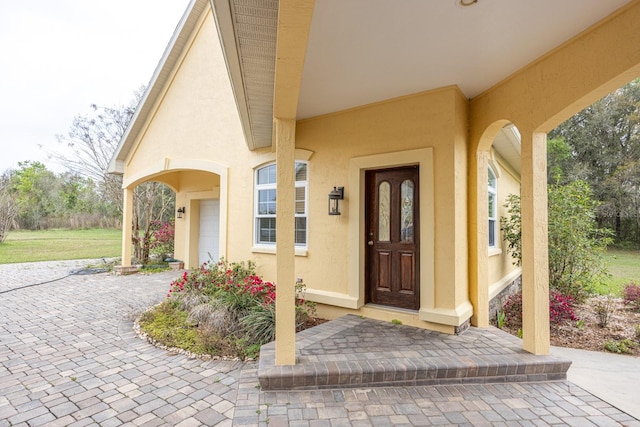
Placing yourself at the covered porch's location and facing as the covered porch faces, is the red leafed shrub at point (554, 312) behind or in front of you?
behind

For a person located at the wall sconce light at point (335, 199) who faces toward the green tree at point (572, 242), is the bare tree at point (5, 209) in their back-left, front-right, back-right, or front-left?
back-left

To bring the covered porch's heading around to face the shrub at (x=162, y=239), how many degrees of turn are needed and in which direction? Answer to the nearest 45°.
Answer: approximately 135° to its right

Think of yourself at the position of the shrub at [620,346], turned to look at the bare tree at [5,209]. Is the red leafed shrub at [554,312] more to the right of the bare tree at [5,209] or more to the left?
right

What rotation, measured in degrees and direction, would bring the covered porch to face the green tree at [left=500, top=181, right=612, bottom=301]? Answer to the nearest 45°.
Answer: approximately 135° to its left

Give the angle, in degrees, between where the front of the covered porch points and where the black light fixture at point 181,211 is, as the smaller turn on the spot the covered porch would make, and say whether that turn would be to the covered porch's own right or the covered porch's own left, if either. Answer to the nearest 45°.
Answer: approximately 135° to the covered porch's own right

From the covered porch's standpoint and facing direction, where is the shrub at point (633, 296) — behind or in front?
behind

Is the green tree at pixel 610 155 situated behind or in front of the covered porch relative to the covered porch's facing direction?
behind

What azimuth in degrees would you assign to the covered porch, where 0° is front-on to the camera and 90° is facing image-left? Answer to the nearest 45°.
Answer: approximately 0°
